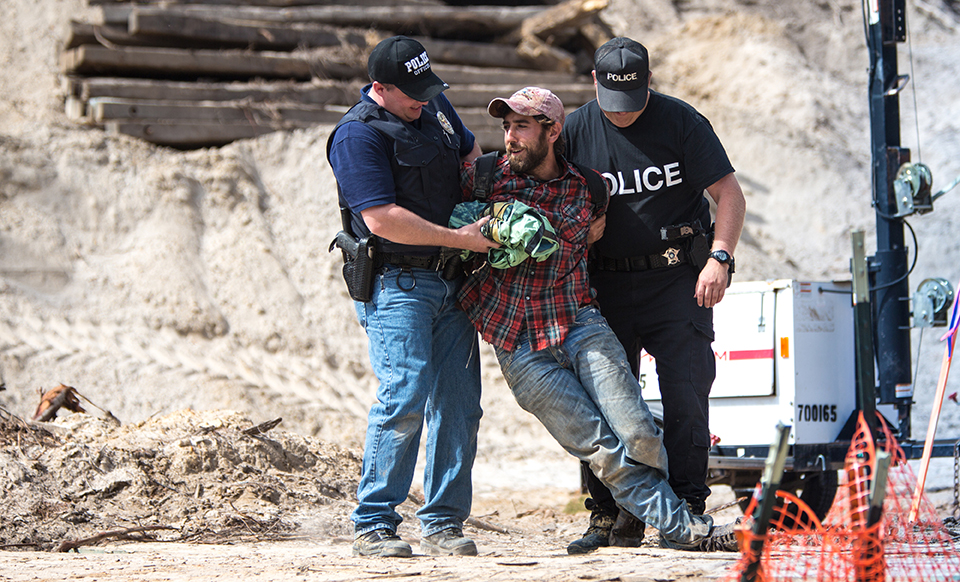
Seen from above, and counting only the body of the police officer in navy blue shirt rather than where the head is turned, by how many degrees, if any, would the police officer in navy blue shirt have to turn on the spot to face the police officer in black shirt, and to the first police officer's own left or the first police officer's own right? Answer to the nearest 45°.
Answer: approximately 45° to the first police officer's own left

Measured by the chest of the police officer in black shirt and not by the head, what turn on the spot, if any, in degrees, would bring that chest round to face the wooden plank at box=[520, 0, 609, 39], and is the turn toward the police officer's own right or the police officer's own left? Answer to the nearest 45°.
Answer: approximately 180°

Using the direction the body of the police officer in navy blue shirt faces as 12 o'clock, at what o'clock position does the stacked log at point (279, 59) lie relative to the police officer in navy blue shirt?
The stacked log is roughly at 7 o'clock from the police officer in navy blue shirt.

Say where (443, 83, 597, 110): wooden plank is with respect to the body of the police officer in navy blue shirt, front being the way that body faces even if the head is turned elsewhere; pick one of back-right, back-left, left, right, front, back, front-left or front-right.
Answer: back-left

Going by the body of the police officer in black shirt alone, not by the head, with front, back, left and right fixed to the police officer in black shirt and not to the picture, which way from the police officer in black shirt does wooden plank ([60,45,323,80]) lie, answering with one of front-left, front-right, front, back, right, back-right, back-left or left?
back-right

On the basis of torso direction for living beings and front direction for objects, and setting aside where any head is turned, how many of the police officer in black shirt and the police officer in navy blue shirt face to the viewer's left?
0

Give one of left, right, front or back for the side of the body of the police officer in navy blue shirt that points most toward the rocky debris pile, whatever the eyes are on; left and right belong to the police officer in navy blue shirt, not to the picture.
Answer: back

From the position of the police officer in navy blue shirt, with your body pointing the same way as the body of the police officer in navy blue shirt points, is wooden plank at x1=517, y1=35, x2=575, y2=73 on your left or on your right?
on your left

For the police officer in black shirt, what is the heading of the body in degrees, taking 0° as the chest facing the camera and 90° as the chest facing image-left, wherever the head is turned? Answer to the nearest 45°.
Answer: approximately 0°

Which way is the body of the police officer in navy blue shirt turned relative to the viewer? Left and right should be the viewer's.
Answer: facing the viewer and to the right of the viewer

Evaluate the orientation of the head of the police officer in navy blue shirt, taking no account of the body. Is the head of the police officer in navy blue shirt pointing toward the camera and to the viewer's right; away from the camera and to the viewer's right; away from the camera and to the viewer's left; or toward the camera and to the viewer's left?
toward the camera and to the viewer's right

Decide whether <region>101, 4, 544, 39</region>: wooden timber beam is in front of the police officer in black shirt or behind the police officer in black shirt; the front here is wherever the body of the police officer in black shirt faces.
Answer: behind
